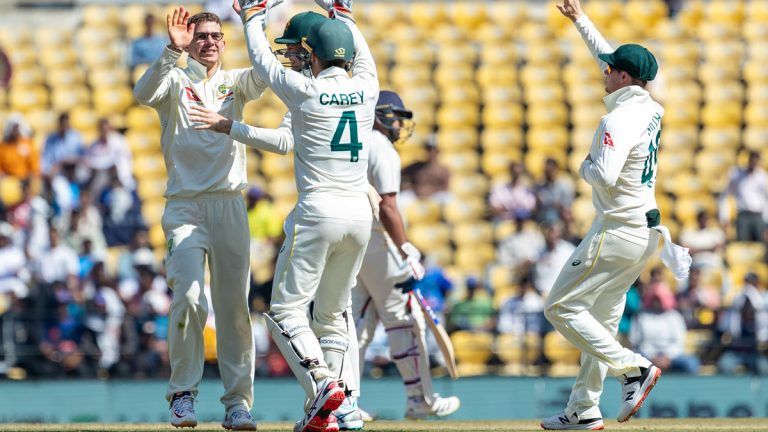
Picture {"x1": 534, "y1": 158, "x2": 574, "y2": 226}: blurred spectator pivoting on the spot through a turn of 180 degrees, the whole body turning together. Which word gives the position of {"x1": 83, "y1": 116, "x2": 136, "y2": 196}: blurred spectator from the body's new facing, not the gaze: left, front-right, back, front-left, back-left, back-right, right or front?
left

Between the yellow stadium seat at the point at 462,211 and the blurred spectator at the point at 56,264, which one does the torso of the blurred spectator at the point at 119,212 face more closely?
the blurred spectator

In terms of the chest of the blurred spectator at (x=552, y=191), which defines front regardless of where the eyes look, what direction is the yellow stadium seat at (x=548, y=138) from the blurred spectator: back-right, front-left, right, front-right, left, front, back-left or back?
back

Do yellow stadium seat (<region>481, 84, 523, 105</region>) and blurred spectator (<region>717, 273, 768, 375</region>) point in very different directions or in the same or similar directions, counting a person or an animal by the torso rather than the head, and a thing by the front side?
same or similar directions

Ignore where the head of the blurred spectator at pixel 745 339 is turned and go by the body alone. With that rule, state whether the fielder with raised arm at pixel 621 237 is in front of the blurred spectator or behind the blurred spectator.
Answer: in front

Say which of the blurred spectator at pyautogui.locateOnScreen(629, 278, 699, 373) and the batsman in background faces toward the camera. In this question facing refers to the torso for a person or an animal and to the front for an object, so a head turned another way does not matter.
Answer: the blurred spectator

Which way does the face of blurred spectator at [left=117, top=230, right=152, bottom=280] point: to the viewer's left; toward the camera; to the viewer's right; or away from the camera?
toward the camera

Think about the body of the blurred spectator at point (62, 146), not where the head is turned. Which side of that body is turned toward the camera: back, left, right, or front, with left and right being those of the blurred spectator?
front

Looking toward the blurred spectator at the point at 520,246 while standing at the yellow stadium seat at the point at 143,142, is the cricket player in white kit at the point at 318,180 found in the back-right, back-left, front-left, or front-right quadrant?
front-right

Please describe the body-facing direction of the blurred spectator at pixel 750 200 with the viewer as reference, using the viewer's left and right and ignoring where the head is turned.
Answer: facing the viewer

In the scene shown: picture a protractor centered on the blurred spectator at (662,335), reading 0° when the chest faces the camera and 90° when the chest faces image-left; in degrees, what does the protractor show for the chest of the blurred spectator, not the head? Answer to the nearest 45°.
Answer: approximately 0°

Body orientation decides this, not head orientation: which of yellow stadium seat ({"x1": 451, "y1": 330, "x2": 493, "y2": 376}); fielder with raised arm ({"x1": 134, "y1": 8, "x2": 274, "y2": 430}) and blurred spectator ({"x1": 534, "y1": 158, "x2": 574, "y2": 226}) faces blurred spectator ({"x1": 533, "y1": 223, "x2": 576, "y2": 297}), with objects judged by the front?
blurred spectator ({"x1": 534, "y1": 158, "x2": 574, "y2": 226})

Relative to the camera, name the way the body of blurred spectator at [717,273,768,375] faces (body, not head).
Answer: toward the camera

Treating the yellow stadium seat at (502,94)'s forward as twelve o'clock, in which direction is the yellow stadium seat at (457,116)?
the yellow stadium seat at (457,116) is roughly at 2 o'clock from the yellow stadium seat at (502,94).

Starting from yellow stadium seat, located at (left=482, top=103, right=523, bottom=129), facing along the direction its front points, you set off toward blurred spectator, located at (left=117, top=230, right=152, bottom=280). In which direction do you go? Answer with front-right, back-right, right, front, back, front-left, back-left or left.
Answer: front-right

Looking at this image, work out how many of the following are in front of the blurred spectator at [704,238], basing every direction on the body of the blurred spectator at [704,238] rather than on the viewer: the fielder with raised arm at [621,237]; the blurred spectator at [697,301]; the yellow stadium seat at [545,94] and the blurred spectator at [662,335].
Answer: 3

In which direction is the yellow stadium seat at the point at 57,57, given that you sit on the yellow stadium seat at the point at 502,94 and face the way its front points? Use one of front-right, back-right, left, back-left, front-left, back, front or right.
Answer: right

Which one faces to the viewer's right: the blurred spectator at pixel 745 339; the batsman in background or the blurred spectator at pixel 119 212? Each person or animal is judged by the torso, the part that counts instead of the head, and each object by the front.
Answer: the batsman in background
